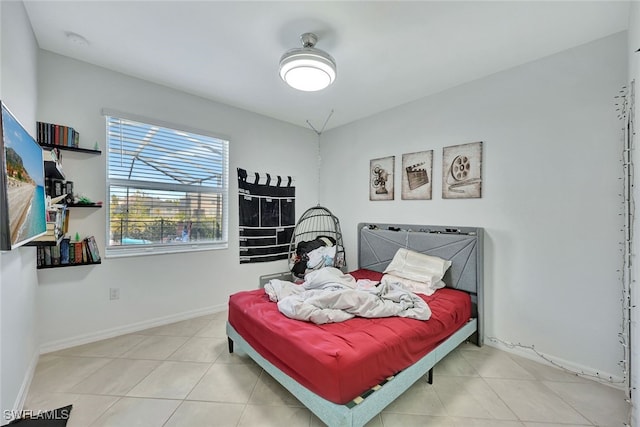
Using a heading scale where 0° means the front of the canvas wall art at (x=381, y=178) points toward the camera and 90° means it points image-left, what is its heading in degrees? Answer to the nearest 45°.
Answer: approximately 45°

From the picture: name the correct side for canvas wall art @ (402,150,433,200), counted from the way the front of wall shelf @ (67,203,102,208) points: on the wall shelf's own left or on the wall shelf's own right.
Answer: on the wall shelf's own left

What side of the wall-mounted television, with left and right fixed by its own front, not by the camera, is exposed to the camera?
right

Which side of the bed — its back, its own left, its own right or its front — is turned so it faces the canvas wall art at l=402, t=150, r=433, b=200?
back

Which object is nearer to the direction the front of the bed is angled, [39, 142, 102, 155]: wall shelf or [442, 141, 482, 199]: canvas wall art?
the wall shelf
